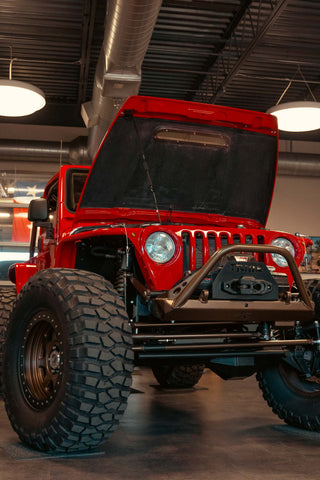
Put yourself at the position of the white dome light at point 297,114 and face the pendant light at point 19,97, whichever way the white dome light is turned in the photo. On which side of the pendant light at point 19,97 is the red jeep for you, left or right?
left

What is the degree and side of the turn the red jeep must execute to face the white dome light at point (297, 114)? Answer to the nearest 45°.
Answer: approximately 90° to its left

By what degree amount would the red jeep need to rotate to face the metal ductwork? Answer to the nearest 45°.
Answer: approximately 135° to its left

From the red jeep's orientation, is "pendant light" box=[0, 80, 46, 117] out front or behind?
behind
